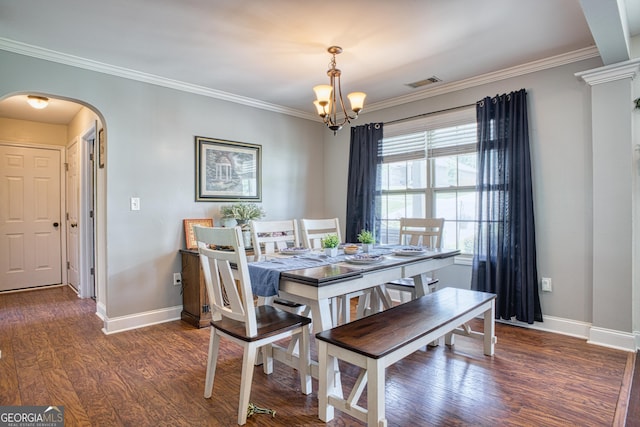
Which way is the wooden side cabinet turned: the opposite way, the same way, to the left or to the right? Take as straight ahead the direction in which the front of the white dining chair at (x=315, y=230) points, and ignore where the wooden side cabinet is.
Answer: the same way

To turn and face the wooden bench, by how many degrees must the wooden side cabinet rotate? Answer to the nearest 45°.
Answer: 0° — it already faces it

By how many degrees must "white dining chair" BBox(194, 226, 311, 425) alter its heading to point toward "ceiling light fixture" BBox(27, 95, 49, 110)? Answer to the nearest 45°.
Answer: approximately 90° to its left

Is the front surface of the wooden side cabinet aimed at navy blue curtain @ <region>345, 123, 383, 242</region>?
no

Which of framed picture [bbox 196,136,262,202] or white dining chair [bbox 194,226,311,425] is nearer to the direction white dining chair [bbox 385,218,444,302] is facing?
the white dining chair

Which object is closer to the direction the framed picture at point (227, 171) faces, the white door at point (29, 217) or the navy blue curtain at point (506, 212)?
the navy blue curtain

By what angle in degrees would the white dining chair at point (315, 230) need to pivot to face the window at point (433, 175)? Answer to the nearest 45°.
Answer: approximately 90° to its left

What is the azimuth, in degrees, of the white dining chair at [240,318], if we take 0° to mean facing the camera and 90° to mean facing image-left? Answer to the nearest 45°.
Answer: approximately 225°

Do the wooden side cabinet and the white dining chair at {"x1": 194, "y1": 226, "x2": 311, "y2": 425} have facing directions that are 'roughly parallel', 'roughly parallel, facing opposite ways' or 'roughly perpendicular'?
roughly perpendicular

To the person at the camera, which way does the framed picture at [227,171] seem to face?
facing the viewer and to the right of the viewer

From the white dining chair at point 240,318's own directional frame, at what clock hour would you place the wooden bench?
The wooden bench is roughly at 2 o'clock from the white dining chair.

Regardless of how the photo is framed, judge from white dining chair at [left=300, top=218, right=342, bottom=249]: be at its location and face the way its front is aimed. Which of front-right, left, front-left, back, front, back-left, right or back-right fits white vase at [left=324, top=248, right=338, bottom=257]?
front-right

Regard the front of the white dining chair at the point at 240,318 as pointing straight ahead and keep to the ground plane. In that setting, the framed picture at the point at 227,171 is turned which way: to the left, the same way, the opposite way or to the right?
to the right

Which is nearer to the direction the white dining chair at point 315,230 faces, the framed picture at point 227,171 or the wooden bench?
the wooden bench

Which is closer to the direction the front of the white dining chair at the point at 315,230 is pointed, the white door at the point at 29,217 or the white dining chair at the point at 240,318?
the white dining chair

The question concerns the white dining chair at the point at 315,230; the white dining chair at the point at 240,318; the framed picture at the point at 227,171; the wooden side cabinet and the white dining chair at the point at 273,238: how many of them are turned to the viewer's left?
0

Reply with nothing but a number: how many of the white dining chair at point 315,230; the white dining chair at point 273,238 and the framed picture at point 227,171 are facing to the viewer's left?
0

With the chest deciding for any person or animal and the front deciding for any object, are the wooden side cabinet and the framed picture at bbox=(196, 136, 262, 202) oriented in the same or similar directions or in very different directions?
same or similar directions
